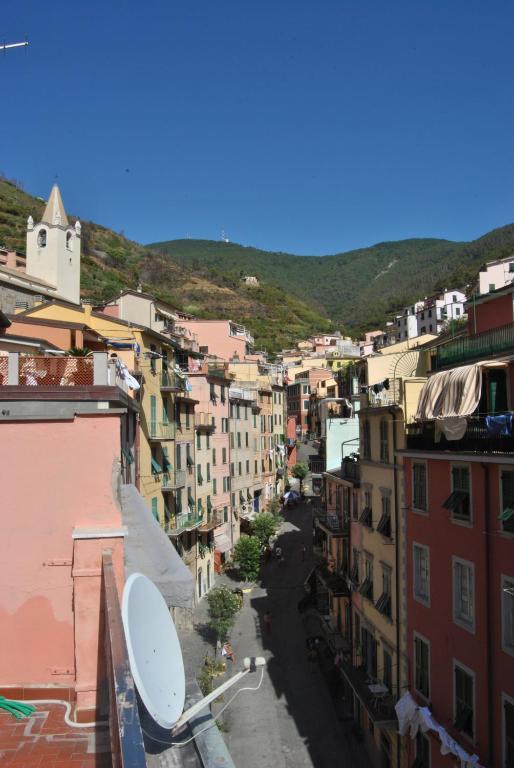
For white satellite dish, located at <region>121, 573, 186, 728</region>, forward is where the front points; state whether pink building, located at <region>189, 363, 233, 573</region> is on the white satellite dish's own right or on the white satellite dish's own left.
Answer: on the white satellite dish's own left

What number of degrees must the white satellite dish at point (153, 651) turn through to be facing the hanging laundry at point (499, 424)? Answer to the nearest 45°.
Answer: approximately 90° to its left

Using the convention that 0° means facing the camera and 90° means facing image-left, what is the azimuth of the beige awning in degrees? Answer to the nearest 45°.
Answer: approximately 45°

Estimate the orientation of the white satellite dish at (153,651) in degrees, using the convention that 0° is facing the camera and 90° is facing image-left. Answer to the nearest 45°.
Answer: approximately 315°

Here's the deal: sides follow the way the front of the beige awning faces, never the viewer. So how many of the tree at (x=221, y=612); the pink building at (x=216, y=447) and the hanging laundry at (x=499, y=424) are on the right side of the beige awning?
2

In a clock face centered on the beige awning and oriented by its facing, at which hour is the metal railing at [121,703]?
The metal railing is roughly at 11 o'clock from the beige awning.

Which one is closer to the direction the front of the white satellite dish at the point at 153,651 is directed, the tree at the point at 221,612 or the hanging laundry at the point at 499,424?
the hanging laundry

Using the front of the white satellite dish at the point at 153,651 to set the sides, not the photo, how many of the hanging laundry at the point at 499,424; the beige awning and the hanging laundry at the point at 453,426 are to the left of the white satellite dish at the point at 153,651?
3
